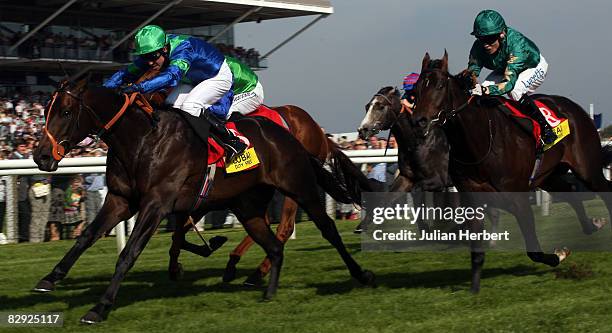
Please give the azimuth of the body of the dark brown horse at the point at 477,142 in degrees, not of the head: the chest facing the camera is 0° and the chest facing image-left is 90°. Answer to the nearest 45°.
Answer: approximately 45°

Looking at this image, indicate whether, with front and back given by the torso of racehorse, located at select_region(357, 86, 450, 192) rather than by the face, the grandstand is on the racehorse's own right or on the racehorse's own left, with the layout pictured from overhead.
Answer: on the racehorse's own right

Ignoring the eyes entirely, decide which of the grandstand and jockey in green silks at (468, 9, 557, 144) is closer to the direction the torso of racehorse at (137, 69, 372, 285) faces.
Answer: the grandstand

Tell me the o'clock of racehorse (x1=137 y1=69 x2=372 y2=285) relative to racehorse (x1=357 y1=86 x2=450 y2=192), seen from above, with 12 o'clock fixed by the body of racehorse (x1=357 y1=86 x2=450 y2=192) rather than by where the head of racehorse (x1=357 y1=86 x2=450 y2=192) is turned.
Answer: racehorse (x1=137 y1=69 x2=372 y2=285) is roughly at 12 o'clock from racehorse (x1=357 y1=86 x2=450 y2=192).

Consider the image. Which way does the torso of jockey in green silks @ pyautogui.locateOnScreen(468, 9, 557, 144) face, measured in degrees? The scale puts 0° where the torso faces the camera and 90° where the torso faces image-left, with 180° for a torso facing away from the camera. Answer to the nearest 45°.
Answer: approximately 45°

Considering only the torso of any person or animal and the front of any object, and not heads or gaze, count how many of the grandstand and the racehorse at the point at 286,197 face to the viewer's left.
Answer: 1

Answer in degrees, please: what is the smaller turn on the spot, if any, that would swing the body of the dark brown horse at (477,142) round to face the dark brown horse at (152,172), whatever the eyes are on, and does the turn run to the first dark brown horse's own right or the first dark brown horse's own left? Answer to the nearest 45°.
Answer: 0° — it already faces it

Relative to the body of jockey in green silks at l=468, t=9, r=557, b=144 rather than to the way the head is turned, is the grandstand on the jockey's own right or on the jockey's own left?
on the jockey's own right

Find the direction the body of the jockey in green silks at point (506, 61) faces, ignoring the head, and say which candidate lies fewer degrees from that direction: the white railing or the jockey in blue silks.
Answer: the jockey in blue silks

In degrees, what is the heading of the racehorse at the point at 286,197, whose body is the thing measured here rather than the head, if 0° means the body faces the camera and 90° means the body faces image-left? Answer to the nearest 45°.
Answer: approximately 90°
